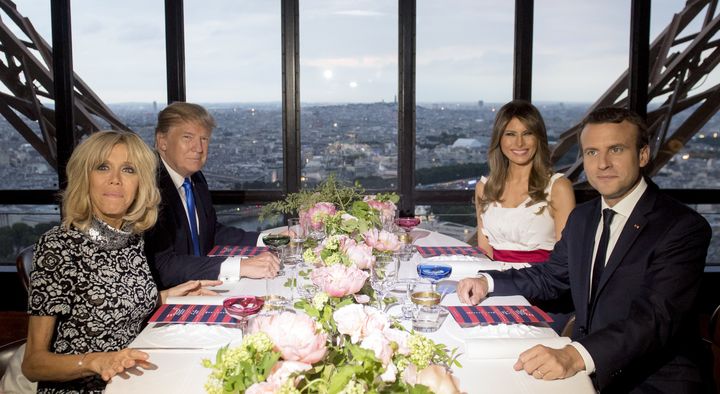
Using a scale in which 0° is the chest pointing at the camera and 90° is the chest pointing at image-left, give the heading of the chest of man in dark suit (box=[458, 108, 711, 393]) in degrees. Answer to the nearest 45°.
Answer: approximately 45°

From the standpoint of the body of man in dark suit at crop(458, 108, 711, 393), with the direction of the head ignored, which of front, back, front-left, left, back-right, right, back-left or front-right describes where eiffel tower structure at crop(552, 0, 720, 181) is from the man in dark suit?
back-right

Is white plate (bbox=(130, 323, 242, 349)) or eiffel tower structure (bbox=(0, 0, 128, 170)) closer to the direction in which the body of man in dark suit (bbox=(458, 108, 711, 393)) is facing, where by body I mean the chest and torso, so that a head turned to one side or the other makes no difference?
the white plate

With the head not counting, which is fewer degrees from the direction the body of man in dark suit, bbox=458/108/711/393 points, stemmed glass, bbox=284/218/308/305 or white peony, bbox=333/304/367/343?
the white peony

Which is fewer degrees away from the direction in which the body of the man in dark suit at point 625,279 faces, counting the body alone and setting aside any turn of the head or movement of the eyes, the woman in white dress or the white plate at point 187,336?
the white plate

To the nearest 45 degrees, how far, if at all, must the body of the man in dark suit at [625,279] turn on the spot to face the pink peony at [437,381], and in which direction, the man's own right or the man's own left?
approximately 45° to the man's own left
